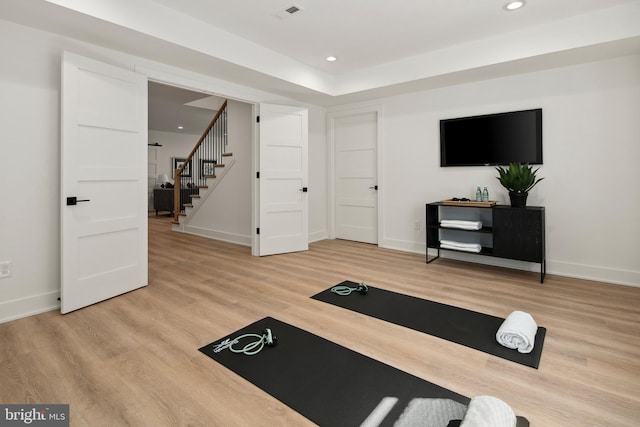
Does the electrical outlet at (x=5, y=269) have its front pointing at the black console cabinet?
no

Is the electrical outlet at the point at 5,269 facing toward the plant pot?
no

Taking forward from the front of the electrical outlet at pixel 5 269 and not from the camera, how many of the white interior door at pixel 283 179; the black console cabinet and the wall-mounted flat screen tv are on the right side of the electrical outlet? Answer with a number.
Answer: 0

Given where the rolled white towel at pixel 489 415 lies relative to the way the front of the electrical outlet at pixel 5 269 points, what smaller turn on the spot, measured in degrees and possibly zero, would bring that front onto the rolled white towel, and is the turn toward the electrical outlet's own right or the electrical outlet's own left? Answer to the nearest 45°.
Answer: approximately 45° to the electrical outlet's own left

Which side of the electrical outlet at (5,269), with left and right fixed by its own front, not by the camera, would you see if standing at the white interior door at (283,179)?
left

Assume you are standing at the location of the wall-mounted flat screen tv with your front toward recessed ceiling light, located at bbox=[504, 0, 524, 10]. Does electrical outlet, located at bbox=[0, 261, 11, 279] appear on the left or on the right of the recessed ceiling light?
right

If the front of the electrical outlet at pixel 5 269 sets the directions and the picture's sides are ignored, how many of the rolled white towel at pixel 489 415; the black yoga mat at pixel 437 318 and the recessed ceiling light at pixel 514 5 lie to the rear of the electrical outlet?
0

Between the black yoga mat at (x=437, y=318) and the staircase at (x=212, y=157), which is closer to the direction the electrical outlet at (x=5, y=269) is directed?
the black yoga mat

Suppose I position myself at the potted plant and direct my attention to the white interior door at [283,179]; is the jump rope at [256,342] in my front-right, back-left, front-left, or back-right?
front-left

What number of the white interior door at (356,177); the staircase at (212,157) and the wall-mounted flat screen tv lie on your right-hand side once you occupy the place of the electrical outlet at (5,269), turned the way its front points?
0

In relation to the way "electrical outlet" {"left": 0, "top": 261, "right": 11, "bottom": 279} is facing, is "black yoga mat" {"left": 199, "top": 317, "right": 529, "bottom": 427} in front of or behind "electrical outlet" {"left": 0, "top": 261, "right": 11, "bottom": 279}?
in front
